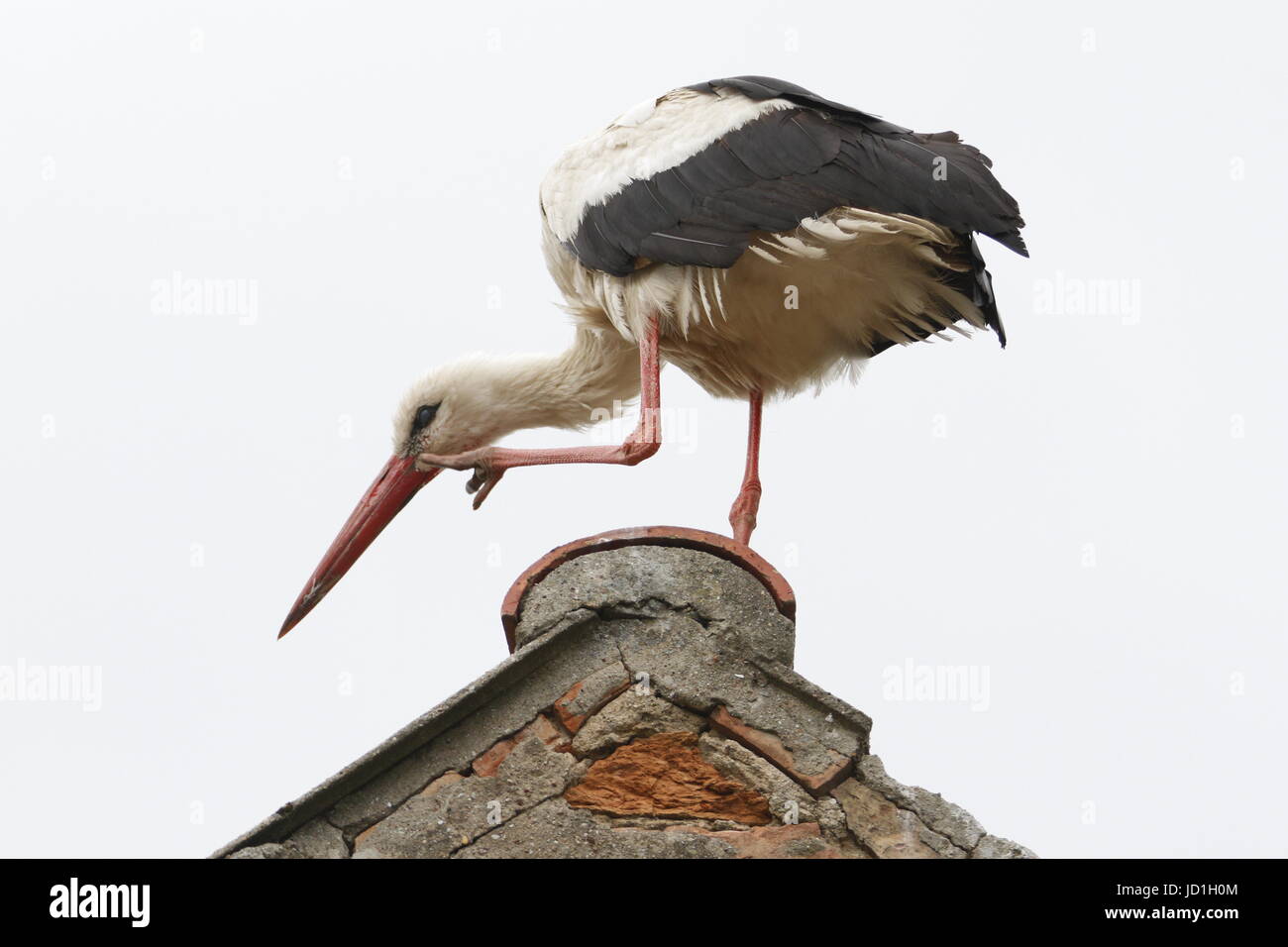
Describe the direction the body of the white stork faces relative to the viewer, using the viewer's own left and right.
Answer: facing to the left of the viewer
